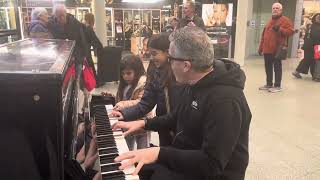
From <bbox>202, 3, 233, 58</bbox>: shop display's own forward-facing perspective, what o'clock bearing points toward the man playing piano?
The man playing piano is roughly at 12 o'clock from the shop display.

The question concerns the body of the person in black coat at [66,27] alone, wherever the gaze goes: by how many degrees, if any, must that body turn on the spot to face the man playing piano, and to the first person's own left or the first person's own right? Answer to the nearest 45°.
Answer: approximately 45° to the first person's own left

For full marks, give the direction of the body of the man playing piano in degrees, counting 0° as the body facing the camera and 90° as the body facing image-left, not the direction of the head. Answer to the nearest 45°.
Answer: approximately 90°

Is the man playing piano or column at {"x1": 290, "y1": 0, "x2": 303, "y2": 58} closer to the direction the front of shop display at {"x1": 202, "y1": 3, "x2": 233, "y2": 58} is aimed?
the man playing piano

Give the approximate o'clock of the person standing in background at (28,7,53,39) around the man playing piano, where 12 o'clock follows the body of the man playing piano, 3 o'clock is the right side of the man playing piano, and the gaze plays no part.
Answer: The person standing in background is roughly at 2 o'clock from the man playing piano.

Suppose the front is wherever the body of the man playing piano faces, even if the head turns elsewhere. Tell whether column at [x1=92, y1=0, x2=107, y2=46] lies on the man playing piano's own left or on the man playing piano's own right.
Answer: on the man playing piano's own right

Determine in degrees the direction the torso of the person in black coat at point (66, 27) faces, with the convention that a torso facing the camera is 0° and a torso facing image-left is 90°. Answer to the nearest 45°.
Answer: approximately 45°

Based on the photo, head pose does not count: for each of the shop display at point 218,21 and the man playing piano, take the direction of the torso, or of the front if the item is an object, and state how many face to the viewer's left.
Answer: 1

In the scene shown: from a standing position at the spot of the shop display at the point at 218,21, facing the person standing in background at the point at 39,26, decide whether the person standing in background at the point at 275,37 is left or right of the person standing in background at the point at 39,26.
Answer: left

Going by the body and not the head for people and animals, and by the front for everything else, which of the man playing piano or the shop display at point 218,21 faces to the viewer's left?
the man playing piano

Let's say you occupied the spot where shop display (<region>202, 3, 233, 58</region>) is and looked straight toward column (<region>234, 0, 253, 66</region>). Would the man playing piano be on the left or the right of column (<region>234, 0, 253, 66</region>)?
right

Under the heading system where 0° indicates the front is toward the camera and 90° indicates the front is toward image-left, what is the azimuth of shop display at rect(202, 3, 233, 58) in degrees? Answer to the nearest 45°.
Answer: approximately 0°
